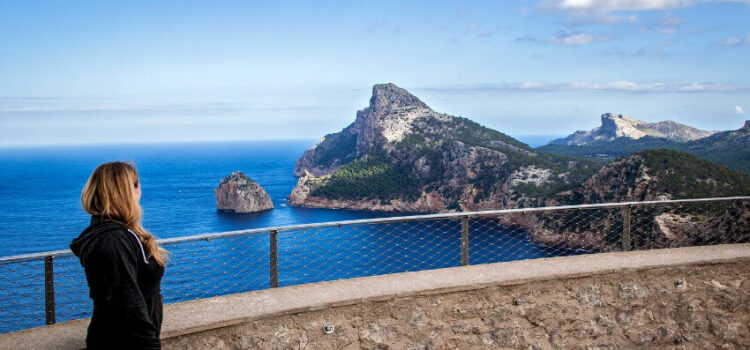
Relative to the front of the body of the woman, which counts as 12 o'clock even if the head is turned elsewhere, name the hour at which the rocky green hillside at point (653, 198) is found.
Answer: The rocky green hillside is roughly at 11 o'clock from the woman.

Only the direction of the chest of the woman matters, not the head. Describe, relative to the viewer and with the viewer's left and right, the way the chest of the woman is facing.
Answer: facing to the right of the viewer

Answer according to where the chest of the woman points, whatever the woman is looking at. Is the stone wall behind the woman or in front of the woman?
in front

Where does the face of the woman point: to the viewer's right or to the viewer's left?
to the viewer's right
